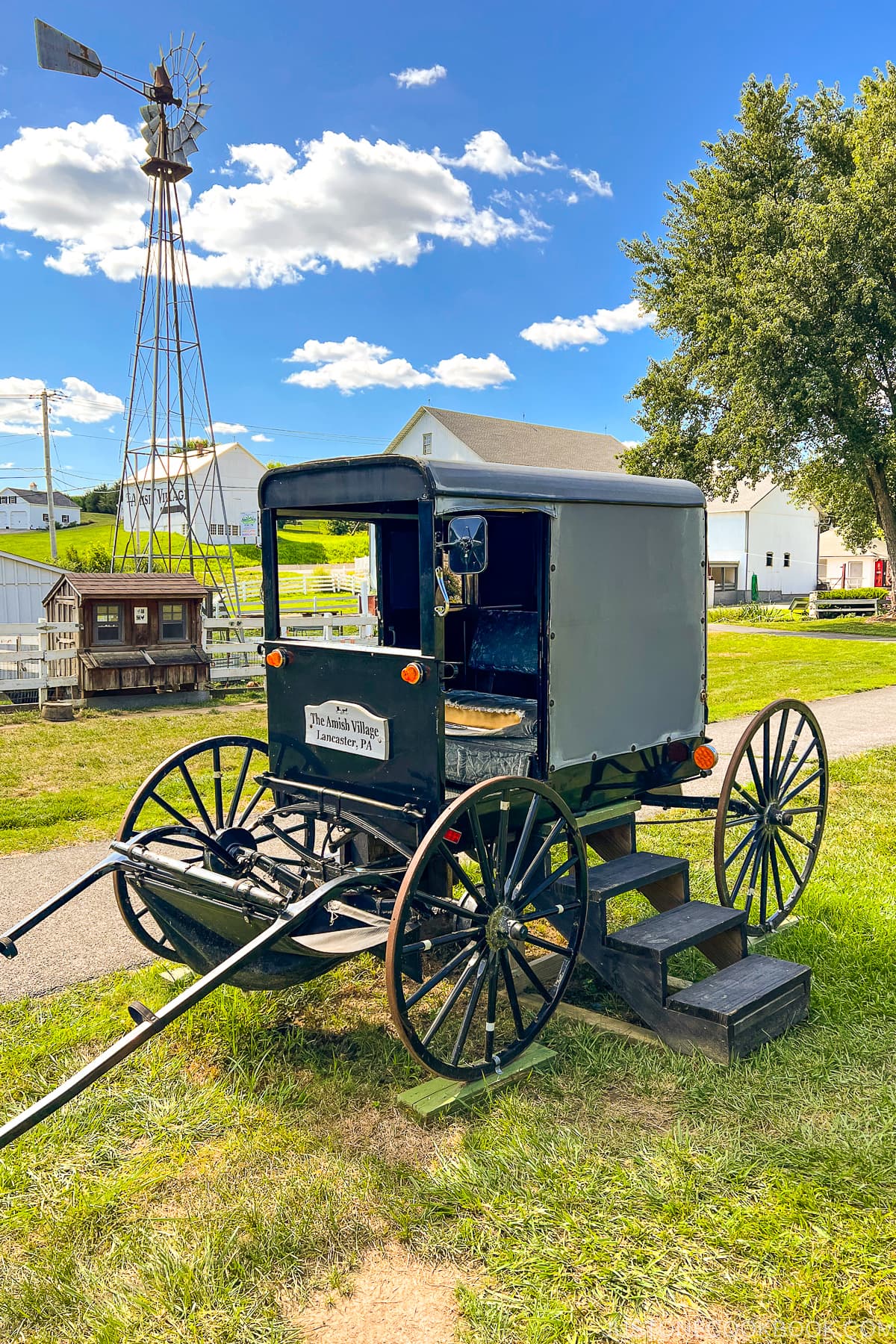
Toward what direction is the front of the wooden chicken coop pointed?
toward the camera

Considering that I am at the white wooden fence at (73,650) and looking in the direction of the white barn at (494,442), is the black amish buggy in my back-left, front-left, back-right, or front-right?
back-right

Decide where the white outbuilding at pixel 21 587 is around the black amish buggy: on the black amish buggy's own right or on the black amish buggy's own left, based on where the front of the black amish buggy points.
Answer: on the black amish buggy's own right

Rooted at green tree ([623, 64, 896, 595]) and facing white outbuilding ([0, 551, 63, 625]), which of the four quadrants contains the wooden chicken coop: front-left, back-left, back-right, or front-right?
front-left

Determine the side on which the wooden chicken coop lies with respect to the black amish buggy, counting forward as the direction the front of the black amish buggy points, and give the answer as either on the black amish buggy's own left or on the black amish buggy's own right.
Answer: on the black amish buggy's own right

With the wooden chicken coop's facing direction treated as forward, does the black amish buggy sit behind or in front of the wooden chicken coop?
in front

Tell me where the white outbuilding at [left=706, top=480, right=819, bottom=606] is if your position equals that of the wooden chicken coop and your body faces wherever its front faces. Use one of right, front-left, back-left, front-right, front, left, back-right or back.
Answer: back-left

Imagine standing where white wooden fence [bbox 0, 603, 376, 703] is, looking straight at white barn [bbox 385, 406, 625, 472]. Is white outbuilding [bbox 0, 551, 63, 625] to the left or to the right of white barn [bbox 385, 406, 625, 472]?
left

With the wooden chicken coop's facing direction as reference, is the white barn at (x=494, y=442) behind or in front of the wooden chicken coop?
behind

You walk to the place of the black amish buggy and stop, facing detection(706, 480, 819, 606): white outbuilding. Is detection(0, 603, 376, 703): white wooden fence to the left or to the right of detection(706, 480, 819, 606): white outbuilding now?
left

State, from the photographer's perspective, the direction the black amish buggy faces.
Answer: facing the viewer and to the left of the viewer

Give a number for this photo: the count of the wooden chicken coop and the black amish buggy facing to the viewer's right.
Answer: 0
